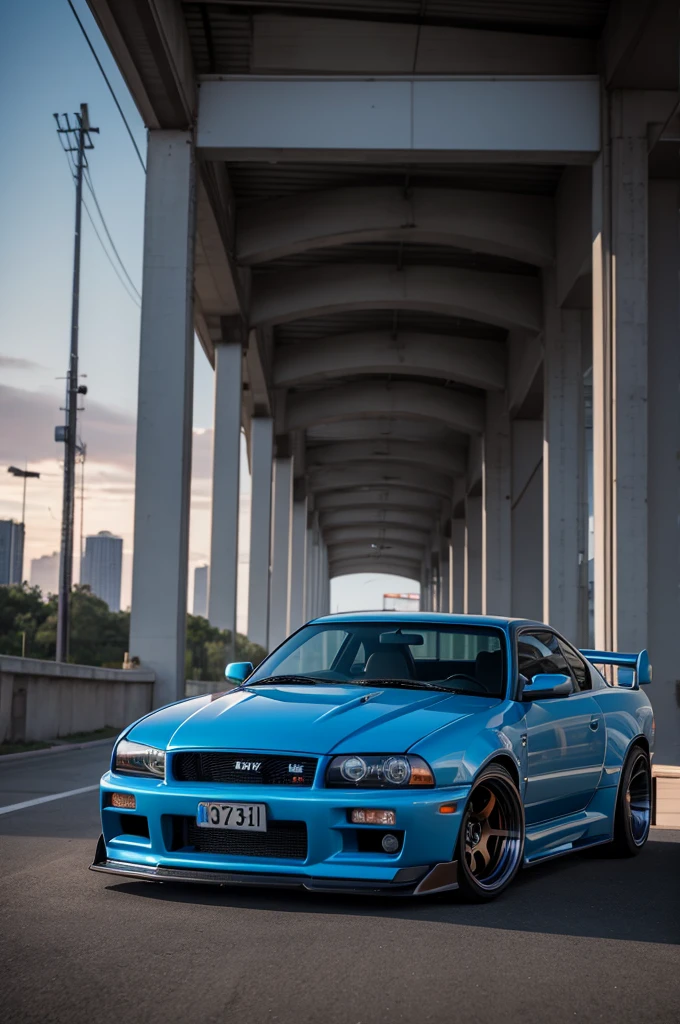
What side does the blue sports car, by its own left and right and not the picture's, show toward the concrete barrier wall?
right

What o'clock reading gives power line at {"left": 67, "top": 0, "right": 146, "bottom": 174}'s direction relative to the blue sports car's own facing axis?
The power line is roughly at 4 o'clock from the blue sports car.

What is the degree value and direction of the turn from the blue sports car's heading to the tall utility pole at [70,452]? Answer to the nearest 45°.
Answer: approximately 135° to its right
